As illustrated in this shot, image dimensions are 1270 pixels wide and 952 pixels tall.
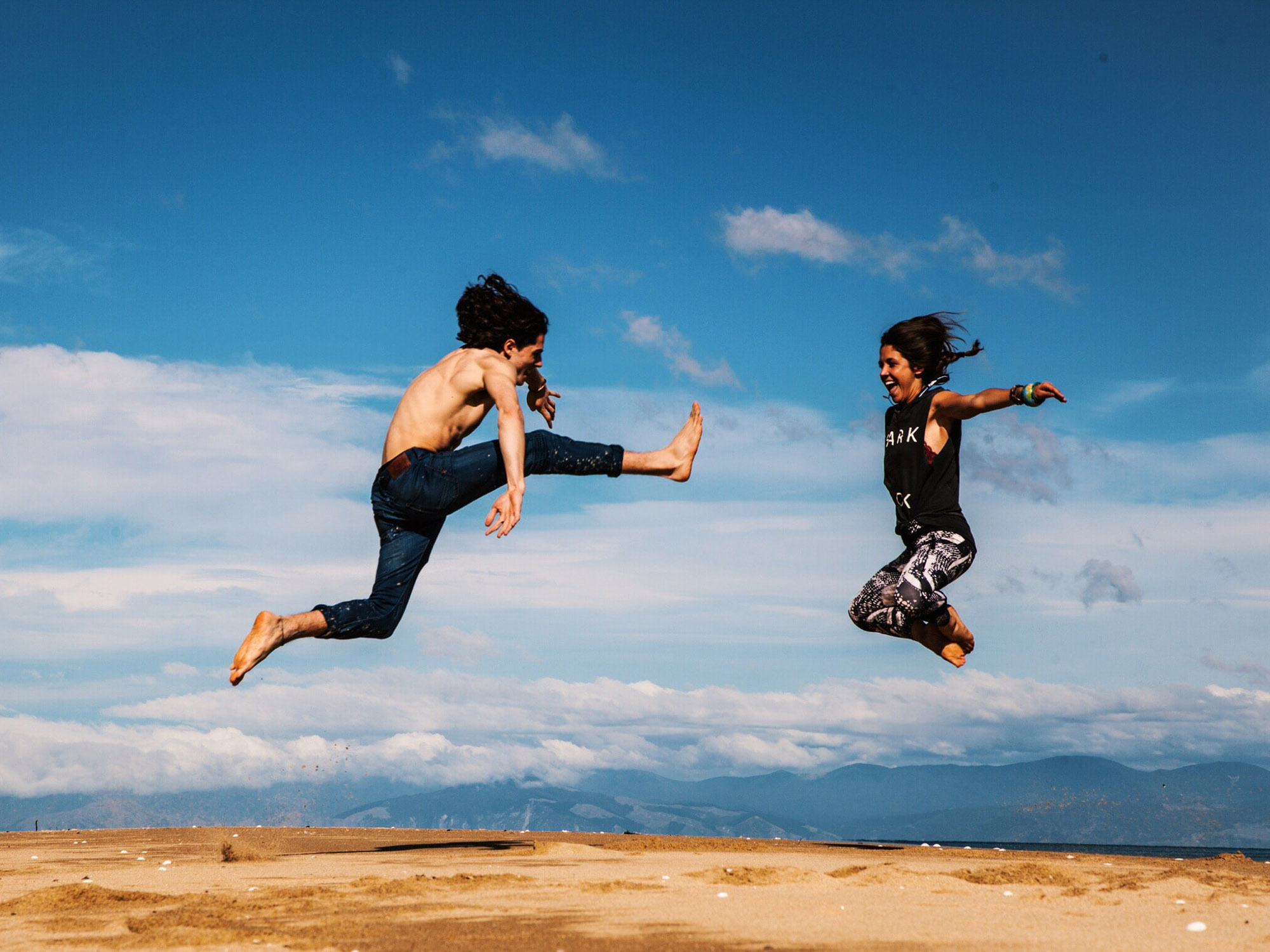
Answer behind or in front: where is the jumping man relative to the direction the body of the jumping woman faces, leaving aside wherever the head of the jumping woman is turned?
in front

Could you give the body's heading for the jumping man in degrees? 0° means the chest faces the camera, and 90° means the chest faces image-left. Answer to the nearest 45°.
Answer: approximately 270°

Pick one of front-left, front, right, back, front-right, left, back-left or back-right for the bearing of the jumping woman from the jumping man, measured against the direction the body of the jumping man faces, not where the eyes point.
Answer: front

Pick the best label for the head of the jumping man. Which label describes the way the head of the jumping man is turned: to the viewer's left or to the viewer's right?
to the viewer's right

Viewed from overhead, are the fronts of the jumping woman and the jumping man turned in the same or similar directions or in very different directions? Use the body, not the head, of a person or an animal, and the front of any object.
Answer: very different directions

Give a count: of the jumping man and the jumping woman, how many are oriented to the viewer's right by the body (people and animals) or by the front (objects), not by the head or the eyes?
1

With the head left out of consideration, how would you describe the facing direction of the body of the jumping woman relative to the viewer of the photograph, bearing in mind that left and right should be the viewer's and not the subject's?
facing the viewer and to the left of the viewer
